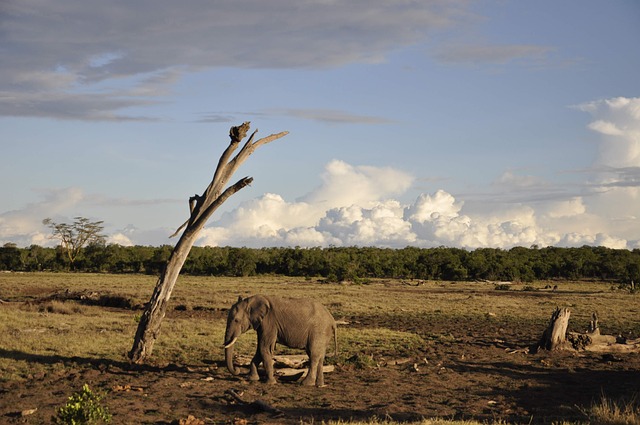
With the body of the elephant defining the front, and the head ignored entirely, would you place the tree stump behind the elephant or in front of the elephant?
behind

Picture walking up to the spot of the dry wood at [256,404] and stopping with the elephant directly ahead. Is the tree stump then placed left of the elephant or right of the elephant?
right

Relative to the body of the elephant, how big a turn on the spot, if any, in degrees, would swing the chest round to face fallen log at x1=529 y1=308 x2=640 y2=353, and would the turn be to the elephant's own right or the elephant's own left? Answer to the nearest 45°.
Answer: approximately 135° to the elephant's own right

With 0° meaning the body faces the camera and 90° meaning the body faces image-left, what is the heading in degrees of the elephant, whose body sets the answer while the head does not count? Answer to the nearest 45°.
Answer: approximately 90°

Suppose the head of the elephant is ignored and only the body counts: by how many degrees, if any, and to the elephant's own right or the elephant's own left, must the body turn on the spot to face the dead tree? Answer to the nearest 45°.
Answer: approximately 45° to the elephant's own right

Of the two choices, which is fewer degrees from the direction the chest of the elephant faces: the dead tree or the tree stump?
the dead tree

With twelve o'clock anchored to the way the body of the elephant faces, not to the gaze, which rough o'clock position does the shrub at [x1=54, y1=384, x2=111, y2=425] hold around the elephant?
The shrub is roughly at 10 o'clock from the elephant.

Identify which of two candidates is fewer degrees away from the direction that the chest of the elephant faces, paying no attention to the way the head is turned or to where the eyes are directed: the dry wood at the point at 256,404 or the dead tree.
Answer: the dead tree

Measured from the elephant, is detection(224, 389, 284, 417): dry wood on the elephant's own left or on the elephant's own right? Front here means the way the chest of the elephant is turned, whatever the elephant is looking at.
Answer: on the elephant's own left

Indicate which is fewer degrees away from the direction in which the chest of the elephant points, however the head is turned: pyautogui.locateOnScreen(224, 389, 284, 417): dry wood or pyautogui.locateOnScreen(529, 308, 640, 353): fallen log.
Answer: the dry wood
